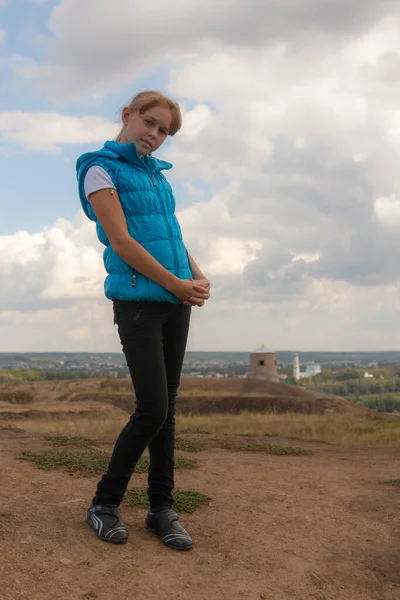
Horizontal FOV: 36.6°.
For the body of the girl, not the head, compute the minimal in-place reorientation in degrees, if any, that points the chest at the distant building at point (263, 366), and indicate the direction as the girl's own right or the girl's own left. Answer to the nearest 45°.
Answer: approximately 135° to the girl's own left

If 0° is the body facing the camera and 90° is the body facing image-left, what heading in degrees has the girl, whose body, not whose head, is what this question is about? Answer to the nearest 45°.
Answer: approximately 315°
